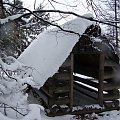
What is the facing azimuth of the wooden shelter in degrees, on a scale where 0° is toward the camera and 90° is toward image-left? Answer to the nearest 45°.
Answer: approximately 0°
